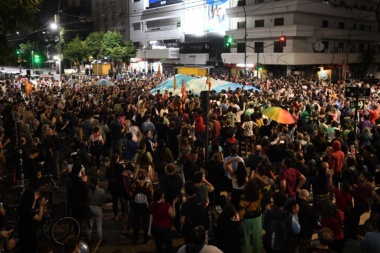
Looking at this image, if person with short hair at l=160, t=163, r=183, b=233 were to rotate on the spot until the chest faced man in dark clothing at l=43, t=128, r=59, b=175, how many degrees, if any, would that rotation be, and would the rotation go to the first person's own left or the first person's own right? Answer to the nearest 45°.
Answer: approximately 45° to the first person's own left

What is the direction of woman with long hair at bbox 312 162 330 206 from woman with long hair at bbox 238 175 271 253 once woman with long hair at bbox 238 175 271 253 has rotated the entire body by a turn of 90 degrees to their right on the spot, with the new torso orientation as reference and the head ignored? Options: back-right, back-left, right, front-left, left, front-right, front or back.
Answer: front-left

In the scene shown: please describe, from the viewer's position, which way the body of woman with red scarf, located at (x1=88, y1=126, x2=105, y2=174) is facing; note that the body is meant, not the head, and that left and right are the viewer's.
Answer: facing away from the viewer

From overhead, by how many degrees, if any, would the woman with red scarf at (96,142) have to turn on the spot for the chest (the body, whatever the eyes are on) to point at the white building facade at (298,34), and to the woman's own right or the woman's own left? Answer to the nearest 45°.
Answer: approximately 45° to the woman's own right

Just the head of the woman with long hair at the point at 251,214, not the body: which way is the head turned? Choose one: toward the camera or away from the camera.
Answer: away from the camera

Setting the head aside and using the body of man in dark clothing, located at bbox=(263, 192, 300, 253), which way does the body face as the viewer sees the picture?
away from the camera

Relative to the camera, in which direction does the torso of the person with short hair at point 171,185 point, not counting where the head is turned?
away from the camera

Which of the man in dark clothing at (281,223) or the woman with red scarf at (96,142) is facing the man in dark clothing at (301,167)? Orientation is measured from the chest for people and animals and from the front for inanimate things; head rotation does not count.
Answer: the man in dark clothing at (281,223)

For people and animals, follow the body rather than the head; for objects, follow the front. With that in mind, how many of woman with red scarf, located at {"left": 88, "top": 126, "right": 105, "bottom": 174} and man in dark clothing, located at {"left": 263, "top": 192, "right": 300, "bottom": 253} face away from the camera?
2

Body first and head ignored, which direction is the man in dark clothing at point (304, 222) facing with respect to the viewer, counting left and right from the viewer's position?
facing away from the viewer and to the left of the viewer

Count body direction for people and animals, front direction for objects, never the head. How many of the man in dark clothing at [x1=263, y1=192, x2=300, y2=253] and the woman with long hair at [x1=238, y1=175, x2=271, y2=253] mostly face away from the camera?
2

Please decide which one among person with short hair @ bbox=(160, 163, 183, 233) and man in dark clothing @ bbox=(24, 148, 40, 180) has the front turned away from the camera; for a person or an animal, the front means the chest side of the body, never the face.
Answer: the person with short hair

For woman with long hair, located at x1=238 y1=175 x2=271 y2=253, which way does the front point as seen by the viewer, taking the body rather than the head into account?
away from the camera

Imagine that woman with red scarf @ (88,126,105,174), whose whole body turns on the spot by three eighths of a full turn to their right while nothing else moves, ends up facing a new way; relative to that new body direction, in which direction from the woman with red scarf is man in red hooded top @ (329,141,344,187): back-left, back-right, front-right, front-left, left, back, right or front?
front

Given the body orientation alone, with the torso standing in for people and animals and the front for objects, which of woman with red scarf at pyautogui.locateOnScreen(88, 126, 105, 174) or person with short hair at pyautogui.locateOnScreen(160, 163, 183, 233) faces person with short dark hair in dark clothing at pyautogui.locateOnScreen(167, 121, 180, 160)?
person with short hair at pyautogui.locateOnScreen(160, 163, 183, 233)
